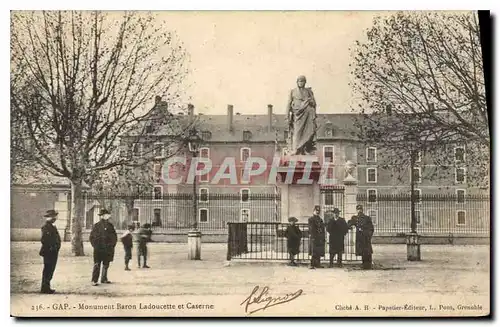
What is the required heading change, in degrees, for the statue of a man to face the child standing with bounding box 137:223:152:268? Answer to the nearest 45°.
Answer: approximately 90° to its right

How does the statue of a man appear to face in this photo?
toward the camera

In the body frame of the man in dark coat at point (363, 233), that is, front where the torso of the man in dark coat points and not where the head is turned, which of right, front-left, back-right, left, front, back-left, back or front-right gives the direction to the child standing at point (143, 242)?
front-right

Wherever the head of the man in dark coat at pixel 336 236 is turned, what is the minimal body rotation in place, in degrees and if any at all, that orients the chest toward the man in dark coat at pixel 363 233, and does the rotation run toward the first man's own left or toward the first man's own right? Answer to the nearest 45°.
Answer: approximately 135° to the first man's own left

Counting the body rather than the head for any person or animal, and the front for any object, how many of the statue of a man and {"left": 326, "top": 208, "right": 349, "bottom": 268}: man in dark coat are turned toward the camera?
2

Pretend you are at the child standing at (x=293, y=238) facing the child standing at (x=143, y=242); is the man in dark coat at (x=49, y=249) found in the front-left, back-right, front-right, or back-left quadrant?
front-left

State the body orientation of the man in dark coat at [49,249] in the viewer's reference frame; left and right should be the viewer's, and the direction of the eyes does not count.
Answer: facing the viewer and to the right of the viewer

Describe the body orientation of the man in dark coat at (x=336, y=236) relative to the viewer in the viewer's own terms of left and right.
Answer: facing the viewer

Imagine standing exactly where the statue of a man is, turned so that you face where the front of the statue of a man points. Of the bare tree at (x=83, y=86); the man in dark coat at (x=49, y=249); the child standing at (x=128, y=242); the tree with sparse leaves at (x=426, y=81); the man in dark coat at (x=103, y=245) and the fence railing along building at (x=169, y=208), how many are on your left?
1
